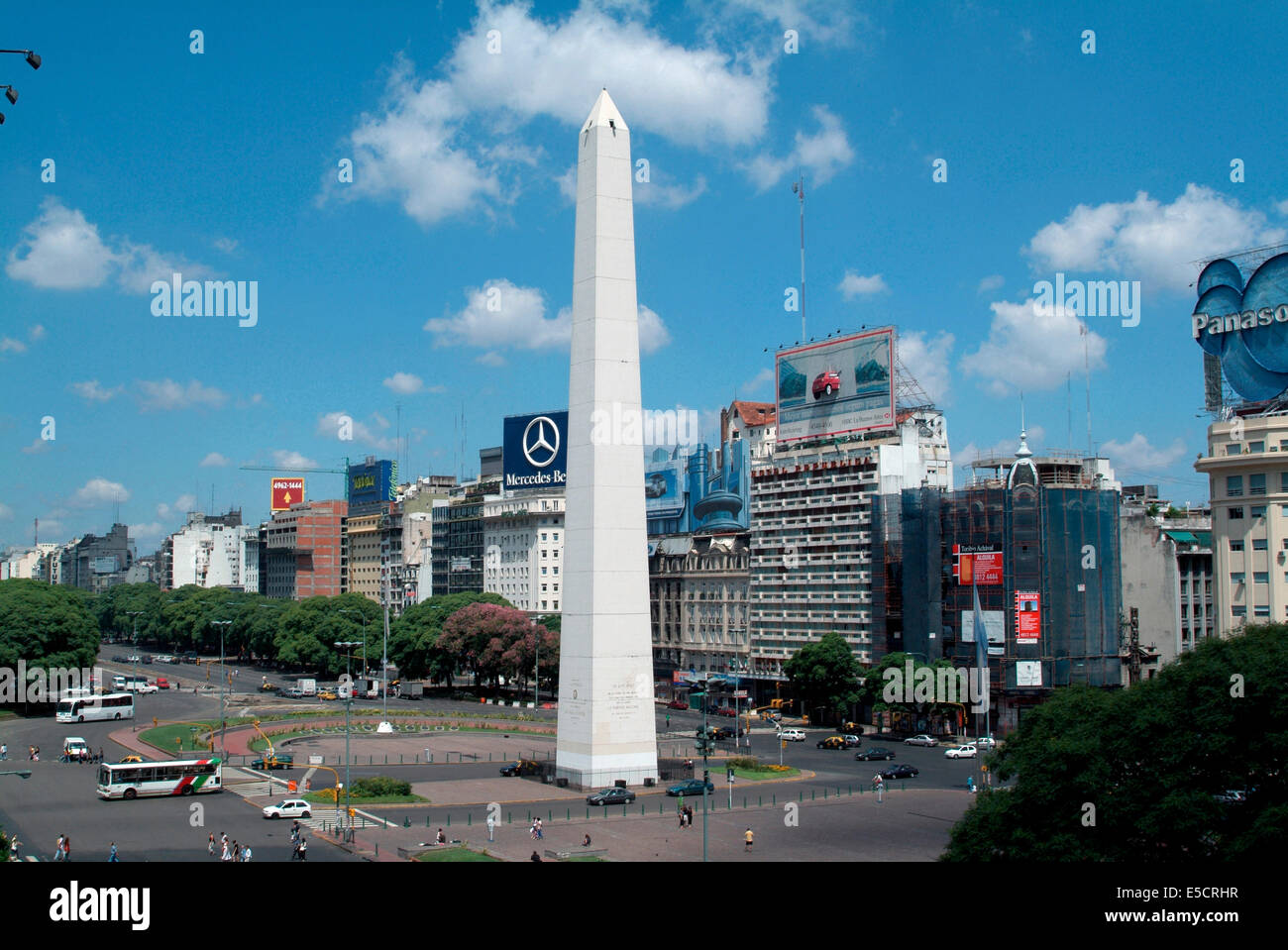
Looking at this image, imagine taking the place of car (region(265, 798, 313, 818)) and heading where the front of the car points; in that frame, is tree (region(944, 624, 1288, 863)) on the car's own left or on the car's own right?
on the car's own left
